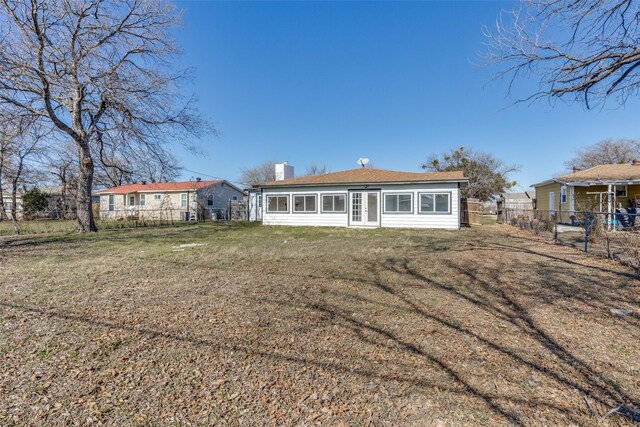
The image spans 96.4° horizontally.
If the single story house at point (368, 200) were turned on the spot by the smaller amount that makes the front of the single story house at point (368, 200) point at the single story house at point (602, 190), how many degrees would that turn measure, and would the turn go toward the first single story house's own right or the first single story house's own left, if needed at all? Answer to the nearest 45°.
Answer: approximately 90° to the first single story house's own left

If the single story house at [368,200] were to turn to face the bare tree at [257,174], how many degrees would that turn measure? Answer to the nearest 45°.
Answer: approximately 135° to its right

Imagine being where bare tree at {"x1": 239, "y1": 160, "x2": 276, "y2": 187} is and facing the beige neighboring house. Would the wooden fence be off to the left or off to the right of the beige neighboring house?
left

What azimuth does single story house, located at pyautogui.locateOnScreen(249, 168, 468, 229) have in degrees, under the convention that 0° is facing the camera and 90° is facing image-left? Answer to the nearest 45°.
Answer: approximately 0°

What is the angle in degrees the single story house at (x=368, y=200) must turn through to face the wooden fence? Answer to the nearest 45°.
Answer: approximately 90° to its left

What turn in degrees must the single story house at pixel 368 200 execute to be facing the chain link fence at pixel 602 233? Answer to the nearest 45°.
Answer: approximately 45° to its left
